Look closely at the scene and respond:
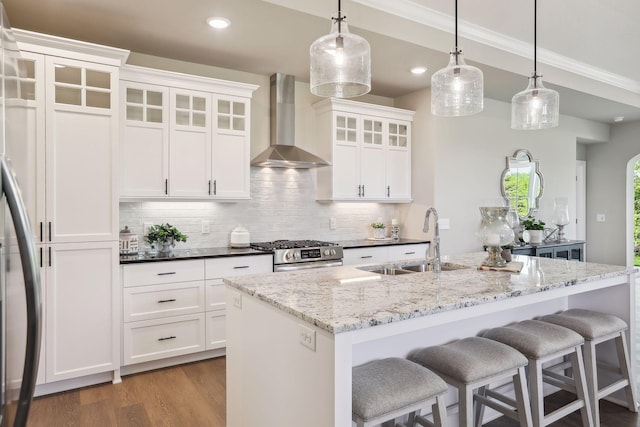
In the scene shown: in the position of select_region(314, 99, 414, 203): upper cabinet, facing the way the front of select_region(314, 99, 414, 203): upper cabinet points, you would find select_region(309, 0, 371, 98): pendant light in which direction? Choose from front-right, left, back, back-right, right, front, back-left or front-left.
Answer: front-right

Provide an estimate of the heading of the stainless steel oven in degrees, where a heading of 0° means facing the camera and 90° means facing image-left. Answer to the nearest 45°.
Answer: approximately 315°

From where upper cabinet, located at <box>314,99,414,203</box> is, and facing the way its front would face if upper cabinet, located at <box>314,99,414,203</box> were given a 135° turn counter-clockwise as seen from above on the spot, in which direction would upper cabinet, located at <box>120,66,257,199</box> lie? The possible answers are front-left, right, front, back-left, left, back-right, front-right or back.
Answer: back-left

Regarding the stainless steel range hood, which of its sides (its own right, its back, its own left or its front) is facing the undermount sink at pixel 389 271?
front

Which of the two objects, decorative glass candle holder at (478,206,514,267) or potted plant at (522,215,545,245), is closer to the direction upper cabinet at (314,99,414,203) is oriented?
the decorative glass candle holder

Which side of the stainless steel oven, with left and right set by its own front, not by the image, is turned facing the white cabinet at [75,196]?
right

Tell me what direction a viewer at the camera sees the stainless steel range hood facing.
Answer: facing the viewer and to the right of the viewer

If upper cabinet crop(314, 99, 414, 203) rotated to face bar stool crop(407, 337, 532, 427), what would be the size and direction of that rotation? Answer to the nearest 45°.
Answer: approximately 45° to its right

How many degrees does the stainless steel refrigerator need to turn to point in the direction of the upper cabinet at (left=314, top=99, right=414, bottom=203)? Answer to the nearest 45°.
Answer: approximately 45° to its left

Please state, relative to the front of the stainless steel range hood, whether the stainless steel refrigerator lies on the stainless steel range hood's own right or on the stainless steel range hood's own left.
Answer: on the stainless steel range hood's own right

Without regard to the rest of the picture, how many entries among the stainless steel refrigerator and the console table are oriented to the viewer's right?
1

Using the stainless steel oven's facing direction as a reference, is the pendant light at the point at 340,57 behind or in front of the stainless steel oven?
in front
